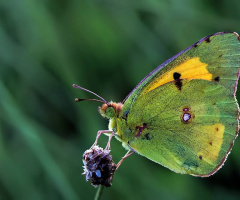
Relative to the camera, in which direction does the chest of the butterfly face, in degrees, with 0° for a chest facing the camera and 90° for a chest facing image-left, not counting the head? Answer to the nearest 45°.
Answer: approximately 90°
